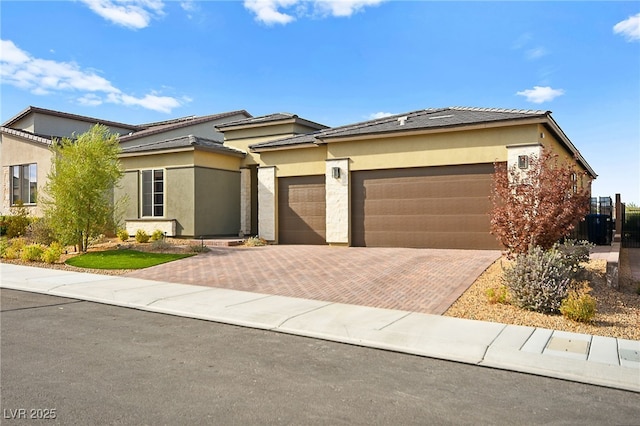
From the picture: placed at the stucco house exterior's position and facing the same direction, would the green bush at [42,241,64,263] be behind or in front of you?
in front

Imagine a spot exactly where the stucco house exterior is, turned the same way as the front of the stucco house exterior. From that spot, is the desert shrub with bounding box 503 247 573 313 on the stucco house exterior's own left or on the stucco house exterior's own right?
on the stucco house exterior's own left

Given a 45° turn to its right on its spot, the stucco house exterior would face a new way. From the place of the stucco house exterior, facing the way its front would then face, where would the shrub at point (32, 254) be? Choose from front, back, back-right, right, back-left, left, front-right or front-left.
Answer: front

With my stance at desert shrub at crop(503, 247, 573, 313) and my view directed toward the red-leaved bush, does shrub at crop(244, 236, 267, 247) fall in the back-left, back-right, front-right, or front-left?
front-left

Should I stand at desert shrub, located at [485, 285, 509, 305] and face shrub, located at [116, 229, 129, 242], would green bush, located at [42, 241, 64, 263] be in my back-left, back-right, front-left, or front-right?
front-left

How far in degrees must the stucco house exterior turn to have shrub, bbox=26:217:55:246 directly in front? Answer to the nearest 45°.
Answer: approximately 45° to its right

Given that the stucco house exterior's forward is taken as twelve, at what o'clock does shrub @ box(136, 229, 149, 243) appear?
The shrub is roughly at 2 o'clock from the stucco house exterior.

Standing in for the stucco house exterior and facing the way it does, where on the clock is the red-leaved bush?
The red-leaved bush is roughly at 10 o'clock from the stucco house exterior.

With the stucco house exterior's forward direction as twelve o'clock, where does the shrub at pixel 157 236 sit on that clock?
The shrub is roughly at 2 o'clock from the stucco house exterior.

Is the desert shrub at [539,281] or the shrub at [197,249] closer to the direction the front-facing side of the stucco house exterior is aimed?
the shrub

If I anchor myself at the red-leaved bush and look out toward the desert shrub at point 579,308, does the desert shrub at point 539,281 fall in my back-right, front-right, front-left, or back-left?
front-right

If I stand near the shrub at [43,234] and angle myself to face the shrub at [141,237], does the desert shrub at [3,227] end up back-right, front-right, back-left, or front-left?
back-left

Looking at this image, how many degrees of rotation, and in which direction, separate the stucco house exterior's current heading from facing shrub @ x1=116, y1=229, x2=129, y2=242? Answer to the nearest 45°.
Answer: approximately 45° to its right

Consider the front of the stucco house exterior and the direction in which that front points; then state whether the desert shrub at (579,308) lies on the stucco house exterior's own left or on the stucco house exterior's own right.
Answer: on the stucco house exterior's own left

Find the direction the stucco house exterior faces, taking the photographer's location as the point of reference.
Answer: facing the viewer and to the left of the viewer

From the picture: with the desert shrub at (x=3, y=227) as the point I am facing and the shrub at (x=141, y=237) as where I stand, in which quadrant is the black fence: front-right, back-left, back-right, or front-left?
back-right

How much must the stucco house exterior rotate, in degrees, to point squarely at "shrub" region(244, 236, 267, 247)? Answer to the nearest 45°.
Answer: approximately 45° to its right
